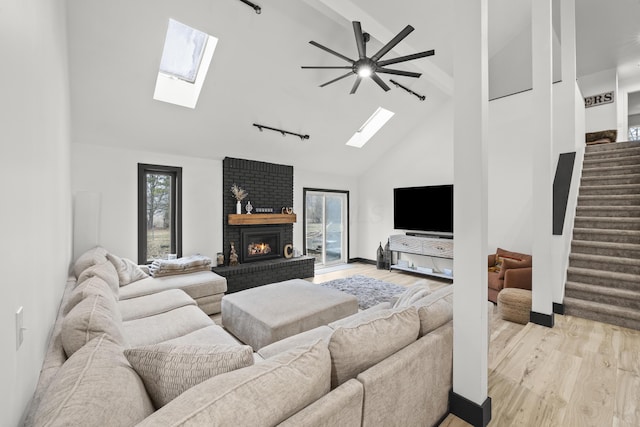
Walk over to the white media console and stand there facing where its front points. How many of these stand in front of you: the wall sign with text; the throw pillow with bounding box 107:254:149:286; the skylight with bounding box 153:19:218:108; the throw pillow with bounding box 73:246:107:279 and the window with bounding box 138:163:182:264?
4

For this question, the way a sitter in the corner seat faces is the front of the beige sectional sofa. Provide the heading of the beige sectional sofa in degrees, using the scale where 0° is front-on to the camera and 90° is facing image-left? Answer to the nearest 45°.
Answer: approximately 225°

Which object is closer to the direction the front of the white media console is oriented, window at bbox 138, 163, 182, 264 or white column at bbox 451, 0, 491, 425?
the window

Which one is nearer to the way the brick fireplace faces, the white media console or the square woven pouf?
the square woven pouf

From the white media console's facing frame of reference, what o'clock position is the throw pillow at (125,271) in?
The throw pillow is roughly at 12 o'clock from the white media console.

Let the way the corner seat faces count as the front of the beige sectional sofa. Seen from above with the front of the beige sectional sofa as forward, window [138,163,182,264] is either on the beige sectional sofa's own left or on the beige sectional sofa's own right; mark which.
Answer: on the beige sectional sofa's own left

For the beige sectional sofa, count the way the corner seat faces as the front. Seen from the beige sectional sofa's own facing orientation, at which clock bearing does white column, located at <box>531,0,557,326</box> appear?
The white column is roughly at 1 o'clock from the beige sectional sofa.

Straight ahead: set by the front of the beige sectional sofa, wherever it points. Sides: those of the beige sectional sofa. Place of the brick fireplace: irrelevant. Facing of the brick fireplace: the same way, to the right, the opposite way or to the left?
to the right

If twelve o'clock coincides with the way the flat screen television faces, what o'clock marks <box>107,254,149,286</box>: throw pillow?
The throw pillow is roughly at 12 o'clock from the flat screen television.
